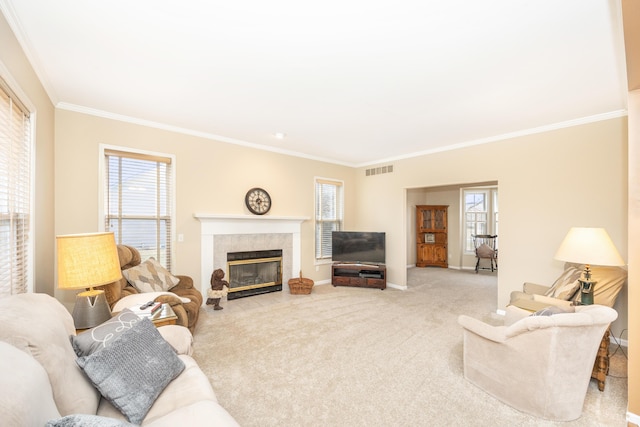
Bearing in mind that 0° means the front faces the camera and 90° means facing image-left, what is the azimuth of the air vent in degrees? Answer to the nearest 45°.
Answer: approximately 45°

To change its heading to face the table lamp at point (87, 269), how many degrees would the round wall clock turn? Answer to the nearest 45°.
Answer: approximately 45° to its right

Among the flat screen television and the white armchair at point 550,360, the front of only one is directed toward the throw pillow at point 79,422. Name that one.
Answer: the flat screen television

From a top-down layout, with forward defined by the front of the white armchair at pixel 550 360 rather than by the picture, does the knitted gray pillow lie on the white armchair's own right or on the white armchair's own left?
on the white armchair's own left

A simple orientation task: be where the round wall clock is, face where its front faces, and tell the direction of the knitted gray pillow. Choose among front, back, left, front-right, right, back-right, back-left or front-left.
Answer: front-right

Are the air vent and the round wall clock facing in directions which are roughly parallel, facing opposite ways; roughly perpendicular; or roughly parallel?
roughly perpendicular

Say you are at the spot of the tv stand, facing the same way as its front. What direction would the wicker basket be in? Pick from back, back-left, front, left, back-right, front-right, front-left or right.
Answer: front-right

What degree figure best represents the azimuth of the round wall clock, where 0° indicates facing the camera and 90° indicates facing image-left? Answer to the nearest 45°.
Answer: approximately 315°

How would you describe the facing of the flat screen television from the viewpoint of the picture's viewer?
facing the viewer

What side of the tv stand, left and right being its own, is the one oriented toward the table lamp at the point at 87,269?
front

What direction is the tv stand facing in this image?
toward the camera
